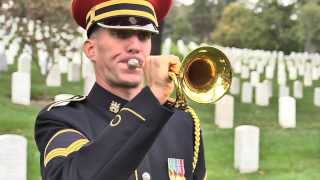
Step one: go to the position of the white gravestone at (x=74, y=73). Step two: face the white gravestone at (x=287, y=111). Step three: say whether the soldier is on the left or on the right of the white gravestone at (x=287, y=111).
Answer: right

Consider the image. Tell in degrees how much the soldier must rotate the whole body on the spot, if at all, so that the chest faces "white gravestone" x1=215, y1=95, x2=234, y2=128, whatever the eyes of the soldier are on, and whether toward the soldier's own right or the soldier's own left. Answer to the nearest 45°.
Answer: approximately 135° to the soldier's own left

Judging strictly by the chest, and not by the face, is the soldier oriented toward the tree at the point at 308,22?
no

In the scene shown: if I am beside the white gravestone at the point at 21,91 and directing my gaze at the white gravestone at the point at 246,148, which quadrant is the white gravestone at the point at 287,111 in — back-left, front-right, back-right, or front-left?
front-left

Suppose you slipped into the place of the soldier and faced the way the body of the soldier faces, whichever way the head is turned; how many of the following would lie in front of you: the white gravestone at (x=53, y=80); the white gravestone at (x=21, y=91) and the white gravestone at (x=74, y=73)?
0

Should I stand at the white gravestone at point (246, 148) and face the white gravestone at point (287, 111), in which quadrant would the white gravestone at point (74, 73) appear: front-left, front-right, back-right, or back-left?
front-left

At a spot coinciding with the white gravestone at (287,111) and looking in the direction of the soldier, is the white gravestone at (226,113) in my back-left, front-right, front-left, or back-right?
front-right

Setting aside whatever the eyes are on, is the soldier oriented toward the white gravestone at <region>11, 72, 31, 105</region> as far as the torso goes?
no

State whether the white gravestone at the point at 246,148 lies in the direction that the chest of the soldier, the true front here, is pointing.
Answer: no

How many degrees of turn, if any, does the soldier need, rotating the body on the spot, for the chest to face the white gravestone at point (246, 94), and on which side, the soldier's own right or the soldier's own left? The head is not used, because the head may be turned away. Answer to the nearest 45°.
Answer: approximately 135° to the soldier's own left

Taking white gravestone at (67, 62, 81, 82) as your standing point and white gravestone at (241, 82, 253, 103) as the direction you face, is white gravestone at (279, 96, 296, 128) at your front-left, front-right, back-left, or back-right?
front-right

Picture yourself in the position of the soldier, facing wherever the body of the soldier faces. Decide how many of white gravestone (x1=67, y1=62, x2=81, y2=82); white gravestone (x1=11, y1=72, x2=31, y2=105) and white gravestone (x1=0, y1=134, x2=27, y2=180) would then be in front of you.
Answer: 0
